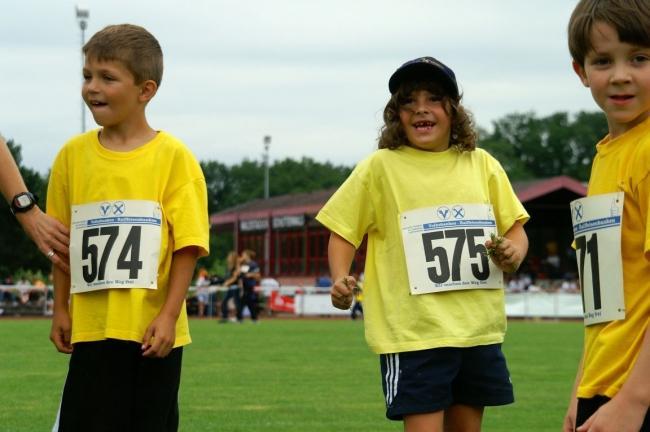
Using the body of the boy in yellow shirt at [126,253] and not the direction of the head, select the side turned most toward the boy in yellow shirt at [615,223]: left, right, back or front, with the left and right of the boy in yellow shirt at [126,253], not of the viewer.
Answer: left

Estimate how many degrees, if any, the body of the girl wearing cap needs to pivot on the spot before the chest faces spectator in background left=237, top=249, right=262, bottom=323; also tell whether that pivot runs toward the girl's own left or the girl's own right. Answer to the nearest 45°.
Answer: approximately 180°

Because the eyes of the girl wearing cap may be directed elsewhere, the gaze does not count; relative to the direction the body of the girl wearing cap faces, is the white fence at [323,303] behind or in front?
behind

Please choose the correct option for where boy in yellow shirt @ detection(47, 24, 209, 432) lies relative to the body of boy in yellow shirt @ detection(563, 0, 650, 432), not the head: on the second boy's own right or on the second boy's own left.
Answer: on the second boy's own right

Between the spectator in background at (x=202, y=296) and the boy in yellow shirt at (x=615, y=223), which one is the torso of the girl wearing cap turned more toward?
the boy in yellow shirt

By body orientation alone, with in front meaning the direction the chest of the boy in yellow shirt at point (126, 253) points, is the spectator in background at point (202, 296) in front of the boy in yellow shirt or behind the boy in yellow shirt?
behind

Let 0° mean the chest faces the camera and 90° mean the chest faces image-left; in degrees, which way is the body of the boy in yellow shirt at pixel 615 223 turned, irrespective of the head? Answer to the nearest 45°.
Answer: approximately 45°
